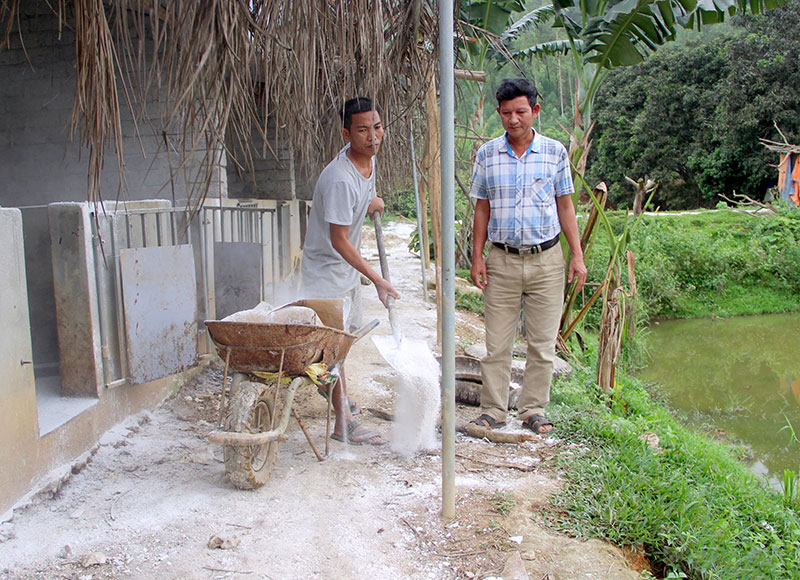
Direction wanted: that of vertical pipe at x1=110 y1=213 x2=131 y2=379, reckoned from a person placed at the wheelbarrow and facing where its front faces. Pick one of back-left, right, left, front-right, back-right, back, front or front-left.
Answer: right

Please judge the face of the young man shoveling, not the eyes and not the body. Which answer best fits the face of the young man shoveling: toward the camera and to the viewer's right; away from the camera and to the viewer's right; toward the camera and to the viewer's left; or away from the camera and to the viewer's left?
toward the camera and to the viewer's right

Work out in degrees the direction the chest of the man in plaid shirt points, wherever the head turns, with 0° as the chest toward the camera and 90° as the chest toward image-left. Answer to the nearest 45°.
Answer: approximately 0°

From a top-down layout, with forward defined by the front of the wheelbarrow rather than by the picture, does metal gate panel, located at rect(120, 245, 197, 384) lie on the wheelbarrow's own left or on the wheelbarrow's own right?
on the wheelbarrow's own right

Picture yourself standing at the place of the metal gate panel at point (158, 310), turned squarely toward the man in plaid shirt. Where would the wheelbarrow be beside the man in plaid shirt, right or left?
right

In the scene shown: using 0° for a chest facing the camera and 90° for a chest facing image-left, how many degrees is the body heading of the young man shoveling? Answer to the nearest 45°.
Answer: approximately 315°

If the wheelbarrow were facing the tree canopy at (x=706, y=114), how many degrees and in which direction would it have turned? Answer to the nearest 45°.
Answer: approximately 180°

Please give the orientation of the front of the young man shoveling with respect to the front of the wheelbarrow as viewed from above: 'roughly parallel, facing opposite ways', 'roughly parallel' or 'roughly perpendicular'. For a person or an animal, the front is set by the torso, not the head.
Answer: roughly perpendicular

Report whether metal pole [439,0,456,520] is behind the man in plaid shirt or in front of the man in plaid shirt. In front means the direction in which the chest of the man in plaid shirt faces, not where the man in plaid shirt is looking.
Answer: in front
